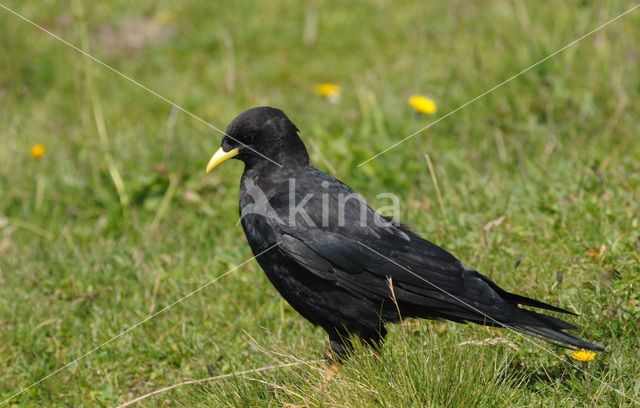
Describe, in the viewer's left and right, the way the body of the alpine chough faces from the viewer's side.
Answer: facing to the left of the viewer

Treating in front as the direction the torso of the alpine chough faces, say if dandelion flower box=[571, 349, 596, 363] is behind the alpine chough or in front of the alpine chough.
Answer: behind
